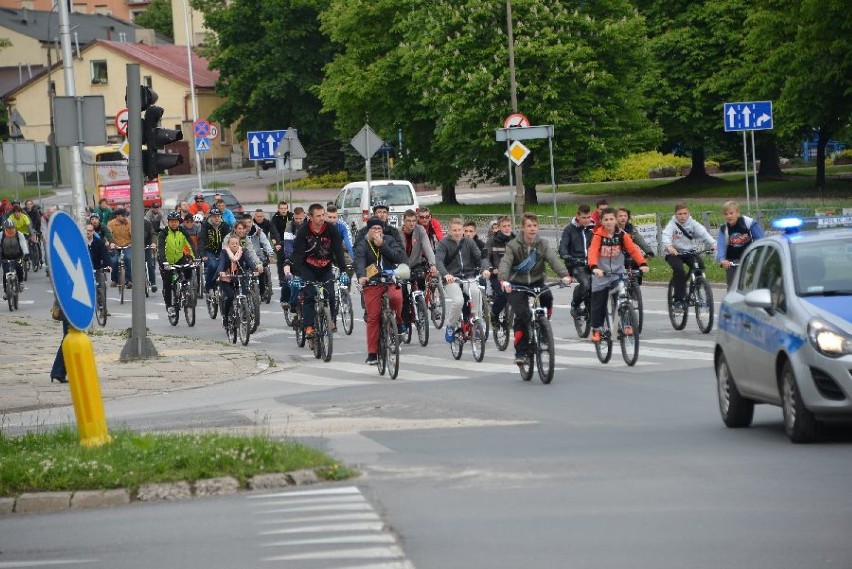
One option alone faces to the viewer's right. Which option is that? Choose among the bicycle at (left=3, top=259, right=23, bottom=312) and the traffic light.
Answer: the traffic light

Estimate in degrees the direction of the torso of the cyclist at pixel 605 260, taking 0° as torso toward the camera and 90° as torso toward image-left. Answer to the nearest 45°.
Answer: approximately 315°

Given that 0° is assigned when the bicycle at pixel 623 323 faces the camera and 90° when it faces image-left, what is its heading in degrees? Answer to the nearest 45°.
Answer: approximately 315°

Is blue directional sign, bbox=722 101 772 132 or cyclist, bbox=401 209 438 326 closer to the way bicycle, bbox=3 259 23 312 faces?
the cyclist

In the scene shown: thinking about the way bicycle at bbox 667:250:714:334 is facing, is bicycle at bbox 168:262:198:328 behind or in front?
behind

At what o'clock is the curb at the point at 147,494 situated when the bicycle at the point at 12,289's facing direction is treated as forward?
The curb is roughly at 12 o'clock from the bicycle.

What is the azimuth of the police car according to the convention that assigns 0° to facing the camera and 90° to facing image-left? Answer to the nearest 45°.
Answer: approximately 315°

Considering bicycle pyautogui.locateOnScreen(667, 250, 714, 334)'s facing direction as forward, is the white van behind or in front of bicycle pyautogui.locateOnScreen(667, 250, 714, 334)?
behind
